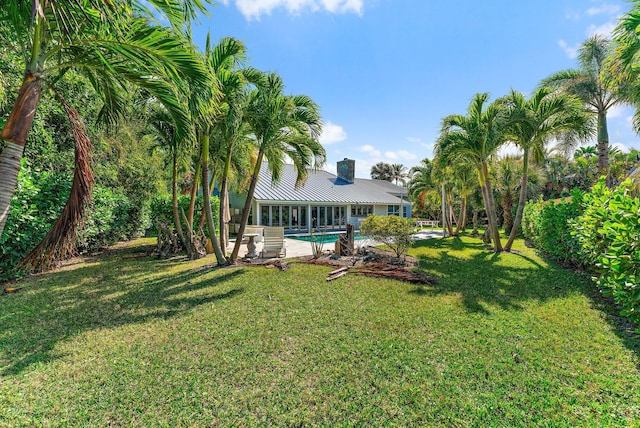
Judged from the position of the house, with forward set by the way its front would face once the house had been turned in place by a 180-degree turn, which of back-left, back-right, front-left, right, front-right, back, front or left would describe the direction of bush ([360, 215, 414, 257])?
back

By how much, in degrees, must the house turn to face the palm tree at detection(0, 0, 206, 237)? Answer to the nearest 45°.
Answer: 0° — it already faces it

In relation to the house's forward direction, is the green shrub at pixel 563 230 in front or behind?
in front

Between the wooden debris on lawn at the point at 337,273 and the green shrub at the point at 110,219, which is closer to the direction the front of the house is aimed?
the wooden debris on lawn

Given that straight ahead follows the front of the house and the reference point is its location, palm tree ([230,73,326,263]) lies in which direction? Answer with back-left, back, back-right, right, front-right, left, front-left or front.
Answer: front

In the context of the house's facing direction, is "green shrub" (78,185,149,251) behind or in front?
in front

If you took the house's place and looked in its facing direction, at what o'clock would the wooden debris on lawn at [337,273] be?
The wooden debris on lawn is roughly at 12 o'clock from the house.

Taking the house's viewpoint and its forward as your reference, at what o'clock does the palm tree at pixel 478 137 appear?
The palm tree is roughly at 11 o'clock from the house.

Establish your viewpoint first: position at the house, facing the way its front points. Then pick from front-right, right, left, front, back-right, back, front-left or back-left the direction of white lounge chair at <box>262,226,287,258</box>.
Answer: front

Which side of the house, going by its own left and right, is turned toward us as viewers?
back
